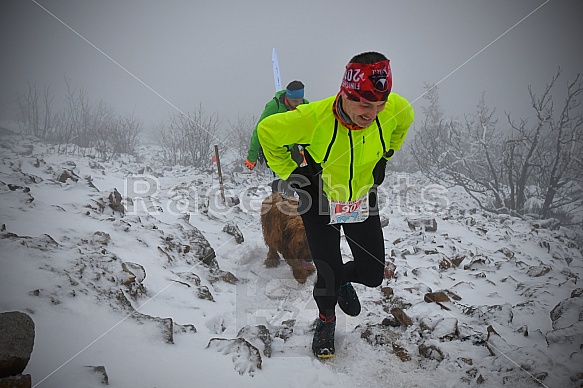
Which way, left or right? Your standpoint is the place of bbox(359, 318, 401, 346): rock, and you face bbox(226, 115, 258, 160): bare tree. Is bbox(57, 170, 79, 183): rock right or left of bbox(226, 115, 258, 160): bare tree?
left

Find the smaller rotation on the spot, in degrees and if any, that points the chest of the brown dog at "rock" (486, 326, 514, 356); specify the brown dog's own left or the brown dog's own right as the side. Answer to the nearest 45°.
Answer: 0° — it already faces it

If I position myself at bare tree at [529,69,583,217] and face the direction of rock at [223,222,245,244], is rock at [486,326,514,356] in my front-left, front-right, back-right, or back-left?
front-left

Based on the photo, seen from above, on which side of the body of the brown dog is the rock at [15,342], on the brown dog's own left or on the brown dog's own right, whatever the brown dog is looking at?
on the brown dog's own right

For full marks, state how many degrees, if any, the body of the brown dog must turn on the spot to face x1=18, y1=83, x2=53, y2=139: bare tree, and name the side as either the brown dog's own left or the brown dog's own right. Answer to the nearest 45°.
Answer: approximately 180°

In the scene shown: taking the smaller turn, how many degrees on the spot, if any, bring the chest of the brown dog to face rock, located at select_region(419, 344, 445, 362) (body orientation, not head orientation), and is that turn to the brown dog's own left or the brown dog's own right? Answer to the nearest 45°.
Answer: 0° — it already faces it

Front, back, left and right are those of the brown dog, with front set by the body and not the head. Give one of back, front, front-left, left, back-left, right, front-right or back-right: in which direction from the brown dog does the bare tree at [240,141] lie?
back-left

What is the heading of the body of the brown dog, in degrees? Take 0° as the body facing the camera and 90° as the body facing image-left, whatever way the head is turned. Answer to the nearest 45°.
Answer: approximately 315°

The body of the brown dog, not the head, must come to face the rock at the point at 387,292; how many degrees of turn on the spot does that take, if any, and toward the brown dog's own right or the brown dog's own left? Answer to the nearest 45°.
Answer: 0° — it already faces it
